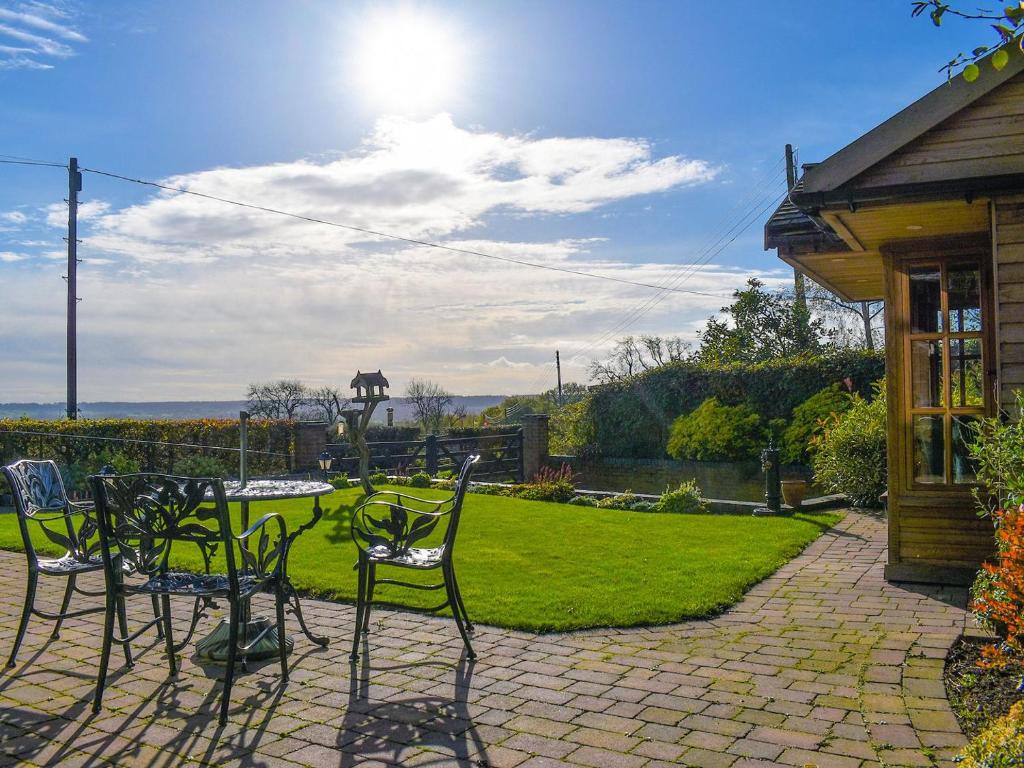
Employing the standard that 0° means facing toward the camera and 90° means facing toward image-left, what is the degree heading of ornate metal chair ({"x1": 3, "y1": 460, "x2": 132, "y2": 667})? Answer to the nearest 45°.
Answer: approximately 315°

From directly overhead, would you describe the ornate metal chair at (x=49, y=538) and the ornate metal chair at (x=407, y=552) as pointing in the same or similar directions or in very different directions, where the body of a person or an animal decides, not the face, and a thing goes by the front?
very different directions

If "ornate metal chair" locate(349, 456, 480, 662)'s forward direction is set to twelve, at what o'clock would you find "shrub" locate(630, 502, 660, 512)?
The shrub is roughly at 4 o'clock from the ornate metal chair.

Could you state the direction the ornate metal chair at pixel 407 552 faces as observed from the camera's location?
facing to the left of the viewer

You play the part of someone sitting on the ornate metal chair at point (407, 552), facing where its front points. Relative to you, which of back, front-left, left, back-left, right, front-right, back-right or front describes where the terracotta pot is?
back-right

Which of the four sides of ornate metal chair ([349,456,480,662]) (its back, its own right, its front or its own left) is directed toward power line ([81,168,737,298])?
right

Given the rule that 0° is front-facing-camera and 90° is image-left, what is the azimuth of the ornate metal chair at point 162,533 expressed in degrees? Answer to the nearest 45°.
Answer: approximately 225°

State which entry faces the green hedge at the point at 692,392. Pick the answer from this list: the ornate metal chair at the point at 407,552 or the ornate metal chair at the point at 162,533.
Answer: the ornate metal chair at the point at 162,533

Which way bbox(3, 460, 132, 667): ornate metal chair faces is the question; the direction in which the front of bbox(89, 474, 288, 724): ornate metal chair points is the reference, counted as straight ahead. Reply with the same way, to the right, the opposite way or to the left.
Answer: to the right

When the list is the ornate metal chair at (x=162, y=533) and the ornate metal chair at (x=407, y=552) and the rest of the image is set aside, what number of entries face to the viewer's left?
1
